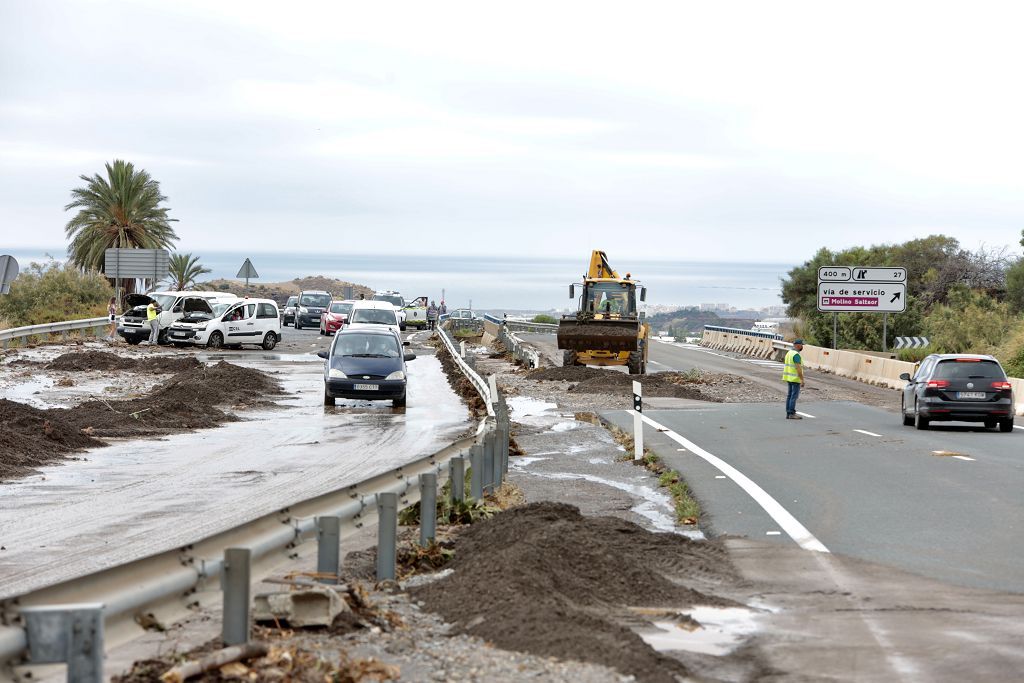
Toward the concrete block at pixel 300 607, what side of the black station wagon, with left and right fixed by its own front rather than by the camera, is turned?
back

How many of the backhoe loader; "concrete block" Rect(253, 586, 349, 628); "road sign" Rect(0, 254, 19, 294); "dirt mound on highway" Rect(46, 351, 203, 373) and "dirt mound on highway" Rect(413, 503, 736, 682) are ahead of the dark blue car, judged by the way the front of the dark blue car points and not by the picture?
2

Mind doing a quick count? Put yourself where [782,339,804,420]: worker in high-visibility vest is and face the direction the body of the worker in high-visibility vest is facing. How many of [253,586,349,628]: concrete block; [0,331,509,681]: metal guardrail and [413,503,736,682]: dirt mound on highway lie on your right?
3

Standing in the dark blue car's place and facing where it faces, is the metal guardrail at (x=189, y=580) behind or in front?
in front

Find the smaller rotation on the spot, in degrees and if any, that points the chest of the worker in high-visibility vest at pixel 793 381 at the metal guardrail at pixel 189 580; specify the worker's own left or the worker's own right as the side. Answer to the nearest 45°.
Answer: approximately 90° to the worker's own right

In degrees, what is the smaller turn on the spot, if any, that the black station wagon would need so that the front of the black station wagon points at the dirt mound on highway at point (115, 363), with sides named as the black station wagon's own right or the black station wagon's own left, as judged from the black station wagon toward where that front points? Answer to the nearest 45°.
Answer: approximately 90° to the black station wagon's own left

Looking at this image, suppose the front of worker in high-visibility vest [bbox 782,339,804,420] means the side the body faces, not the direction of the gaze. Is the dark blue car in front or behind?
behind

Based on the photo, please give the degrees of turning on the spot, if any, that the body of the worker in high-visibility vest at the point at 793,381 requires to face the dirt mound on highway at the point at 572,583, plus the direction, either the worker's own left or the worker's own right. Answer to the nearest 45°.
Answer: approximately 90° to the worker's own right

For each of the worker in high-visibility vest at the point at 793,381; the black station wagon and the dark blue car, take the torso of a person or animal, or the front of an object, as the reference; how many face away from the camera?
1

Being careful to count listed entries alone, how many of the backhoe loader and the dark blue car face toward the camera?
2

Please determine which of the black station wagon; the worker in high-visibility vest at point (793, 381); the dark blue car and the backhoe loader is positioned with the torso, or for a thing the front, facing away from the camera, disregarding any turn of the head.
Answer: the black station wagon

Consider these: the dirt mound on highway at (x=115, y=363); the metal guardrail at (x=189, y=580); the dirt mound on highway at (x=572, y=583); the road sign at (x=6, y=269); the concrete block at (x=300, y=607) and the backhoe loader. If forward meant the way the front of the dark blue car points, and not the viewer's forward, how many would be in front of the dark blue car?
3

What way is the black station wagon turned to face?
away from the camera
